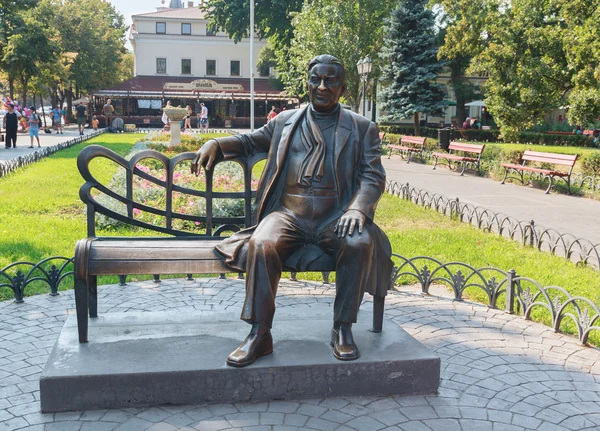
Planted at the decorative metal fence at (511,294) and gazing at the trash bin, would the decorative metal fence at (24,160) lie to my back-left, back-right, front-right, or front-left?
front-left

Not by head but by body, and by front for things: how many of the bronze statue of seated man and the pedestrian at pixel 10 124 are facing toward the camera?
2

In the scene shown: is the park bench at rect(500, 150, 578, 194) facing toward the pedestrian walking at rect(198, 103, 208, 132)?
no

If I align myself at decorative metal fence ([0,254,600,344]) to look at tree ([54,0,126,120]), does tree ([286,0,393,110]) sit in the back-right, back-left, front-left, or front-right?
front-right

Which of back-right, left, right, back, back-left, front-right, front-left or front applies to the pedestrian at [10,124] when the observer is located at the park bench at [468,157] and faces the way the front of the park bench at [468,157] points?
front-right

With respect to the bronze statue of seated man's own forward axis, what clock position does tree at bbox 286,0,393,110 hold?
The tree is roughly at 6 o'clock from the bronze statue of seated man.

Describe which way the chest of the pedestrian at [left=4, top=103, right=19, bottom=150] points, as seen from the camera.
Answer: toward the camera

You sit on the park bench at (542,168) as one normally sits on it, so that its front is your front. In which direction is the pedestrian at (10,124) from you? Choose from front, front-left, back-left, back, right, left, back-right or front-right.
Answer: front-right

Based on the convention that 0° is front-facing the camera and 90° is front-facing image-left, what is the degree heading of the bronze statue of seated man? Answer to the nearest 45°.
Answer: approximately 0°

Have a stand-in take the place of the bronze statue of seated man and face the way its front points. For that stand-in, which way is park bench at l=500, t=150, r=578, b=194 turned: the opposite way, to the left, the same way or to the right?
to the right

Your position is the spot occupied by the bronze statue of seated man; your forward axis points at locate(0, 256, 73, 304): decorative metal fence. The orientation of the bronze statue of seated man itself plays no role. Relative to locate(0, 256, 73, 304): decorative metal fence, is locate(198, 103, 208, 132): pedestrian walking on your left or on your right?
right

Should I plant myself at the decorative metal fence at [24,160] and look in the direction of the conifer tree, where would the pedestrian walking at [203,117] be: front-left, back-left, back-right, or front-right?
front-left

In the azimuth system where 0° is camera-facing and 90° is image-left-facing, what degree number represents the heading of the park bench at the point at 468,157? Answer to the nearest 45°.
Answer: approximately 45°

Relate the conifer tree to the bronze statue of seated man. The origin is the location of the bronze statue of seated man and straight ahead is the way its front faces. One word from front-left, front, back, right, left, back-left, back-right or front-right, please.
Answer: back

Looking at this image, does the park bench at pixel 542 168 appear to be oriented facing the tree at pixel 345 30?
no

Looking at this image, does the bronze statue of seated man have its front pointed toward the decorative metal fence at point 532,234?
no

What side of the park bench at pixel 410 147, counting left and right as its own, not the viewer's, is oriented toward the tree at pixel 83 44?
right

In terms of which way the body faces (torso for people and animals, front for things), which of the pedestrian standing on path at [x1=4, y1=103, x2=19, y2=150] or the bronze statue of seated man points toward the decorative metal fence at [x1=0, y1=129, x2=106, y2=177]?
the pedestrian standing on path

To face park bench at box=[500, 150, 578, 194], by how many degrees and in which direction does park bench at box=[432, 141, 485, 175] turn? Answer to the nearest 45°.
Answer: approximately 90° to its left
